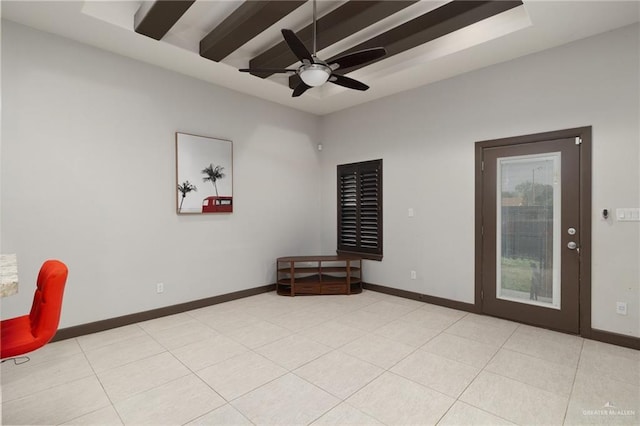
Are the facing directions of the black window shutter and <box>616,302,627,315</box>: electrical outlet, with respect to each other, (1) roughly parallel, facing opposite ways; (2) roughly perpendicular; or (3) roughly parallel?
roughly parallel

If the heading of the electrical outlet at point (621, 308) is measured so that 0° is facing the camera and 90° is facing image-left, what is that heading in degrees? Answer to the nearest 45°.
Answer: approximately 0°

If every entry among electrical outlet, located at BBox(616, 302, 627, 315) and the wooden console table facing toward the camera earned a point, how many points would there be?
2

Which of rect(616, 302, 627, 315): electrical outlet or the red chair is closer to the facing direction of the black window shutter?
the red chair

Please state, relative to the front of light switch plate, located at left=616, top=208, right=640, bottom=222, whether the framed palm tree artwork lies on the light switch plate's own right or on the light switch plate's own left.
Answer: on the light switch plate's own right

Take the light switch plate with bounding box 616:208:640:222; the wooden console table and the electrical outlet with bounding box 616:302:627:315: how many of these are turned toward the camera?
3

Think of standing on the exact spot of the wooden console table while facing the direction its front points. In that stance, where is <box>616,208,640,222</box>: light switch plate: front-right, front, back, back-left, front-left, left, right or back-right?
front-left

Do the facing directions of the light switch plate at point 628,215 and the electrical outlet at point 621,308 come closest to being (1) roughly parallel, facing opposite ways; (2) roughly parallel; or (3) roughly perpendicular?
roughly parallel

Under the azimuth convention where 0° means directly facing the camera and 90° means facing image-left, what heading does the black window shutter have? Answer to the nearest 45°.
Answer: approximately 45°

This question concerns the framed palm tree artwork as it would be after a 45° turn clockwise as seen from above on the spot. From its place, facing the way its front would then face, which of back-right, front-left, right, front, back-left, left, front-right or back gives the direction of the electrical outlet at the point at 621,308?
front-left

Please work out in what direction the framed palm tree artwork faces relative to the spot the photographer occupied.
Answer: facing the viewer and to the right of the viewer

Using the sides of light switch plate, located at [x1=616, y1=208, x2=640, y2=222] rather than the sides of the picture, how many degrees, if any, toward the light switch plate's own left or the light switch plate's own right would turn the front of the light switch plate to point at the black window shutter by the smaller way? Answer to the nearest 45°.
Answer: approximately 90° to the light switch plate's own right

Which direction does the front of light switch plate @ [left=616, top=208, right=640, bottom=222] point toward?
toward the camera

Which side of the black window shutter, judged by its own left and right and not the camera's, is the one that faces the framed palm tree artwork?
front

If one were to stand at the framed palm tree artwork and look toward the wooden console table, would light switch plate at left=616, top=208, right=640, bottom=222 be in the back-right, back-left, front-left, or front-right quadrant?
front-right

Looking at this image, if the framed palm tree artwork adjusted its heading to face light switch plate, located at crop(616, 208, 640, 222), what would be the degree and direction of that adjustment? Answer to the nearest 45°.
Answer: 0° — it already faces it
